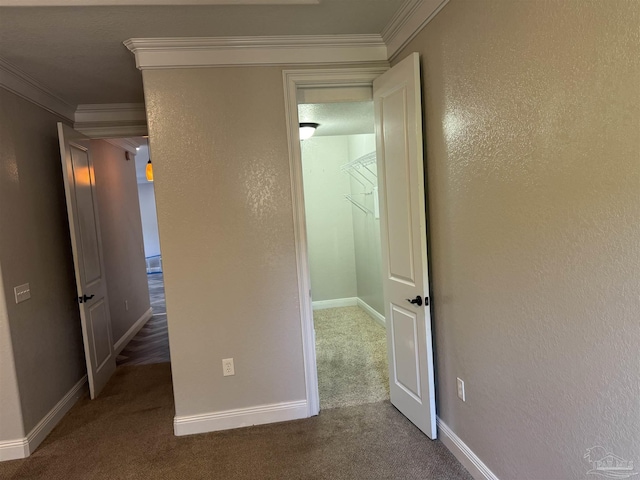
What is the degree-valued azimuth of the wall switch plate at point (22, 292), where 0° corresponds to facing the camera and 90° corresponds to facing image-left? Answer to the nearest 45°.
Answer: approximately 315°

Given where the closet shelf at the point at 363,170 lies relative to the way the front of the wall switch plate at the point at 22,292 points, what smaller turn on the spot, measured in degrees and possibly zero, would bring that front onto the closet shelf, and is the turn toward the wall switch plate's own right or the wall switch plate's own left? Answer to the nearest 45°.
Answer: approximately 45° to the wall switch plate's own left

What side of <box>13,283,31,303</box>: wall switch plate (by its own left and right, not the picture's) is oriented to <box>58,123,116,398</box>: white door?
left
